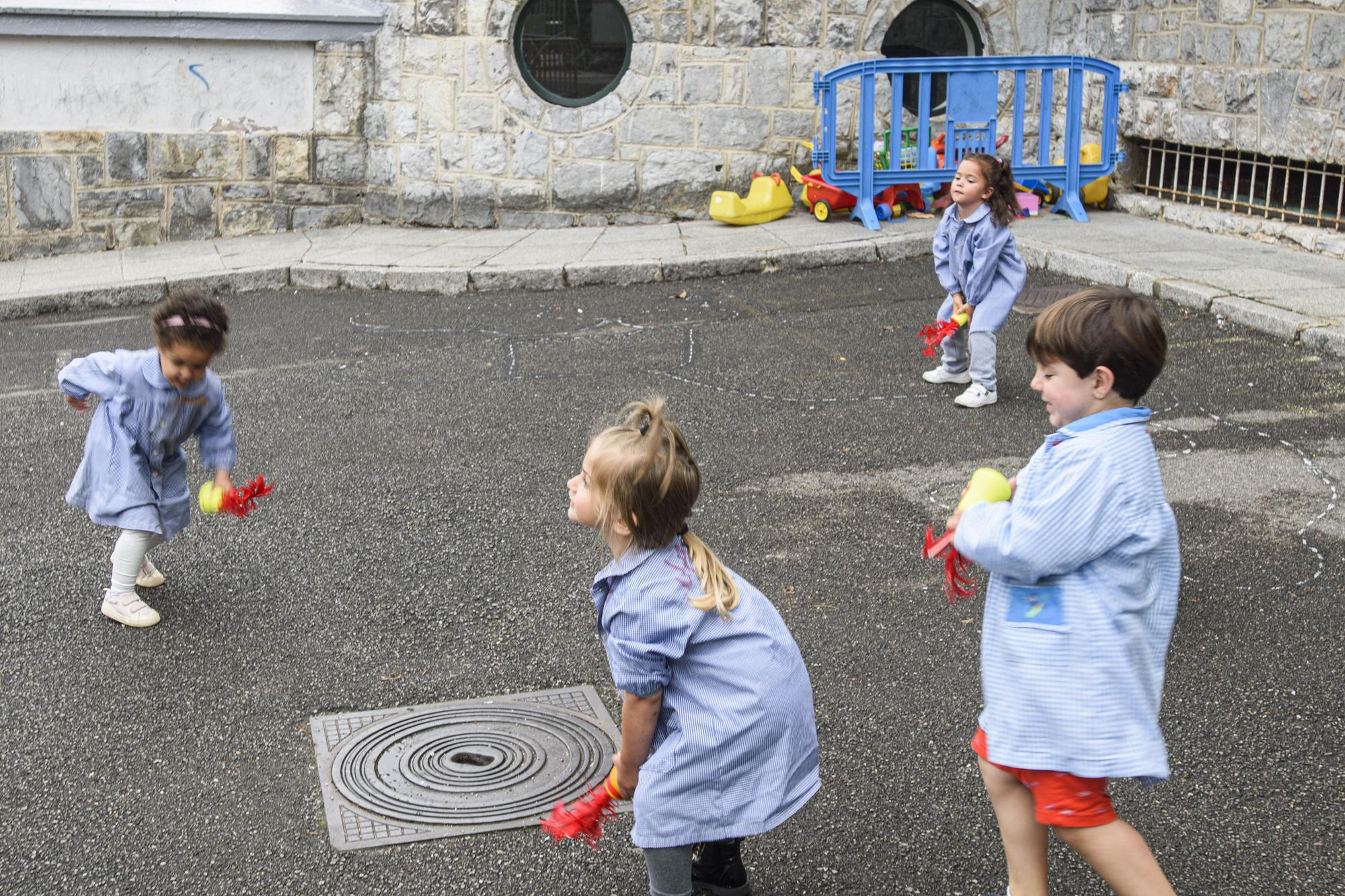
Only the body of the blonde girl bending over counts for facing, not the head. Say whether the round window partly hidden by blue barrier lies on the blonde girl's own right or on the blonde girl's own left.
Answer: on the blonde girl's own right

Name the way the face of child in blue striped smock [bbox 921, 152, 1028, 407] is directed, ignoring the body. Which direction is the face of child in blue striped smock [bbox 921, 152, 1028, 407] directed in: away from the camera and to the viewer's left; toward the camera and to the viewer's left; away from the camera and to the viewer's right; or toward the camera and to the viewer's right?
toward the camera and to the viewer's left

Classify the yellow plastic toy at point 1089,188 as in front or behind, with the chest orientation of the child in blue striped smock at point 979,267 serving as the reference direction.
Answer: behind

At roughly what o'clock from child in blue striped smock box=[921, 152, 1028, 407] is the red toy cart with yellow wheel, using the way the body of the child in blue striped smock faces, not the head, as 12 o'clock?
The red toy cart with yellow wheel is roughly at 4 o'clock from the child in blue striped smock.

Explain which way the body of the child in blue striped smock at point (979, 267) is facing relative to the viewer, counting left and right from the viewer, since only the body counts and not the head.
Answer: facing the viewer and to the left of the viewer

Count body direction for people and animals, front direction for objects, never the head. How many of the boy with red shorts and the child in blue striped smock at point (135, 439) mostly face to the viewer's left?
1

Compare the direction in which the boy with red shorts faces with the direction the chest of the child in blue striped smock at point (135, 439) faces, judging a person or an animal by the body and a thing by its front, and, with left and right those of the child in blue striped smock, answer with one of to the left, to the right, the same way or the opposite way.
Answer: the opposite way

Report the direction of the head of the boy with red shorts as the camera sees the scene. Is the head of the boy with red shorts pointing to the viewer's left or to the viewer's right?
to the viewer's left

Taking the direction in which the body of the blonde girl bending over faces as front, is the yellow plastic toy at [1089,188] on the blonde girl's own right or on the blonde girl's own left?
on the blonde girl's own right

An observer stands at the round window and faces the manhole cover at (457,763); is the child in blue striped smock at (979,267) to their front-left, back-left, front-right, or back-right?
front-left

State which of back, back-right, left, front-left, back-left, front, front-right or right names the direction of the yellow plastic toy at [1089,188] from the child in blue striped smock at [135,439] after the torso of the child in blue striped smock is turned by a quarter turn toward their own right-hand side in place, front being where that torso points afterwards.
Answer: back

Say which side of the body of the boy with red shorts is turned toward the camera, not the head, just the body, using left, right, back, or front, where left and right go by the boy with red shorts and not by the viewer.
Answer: left

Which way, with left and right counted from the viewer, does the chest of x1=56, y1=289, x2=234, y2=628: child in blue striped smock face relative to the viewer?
facing the viewer and to the right of the viewer

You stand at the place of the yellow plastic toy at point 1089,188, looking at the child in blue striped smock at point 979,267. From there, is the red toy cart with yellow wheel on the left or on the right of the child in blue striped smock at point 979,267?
right
